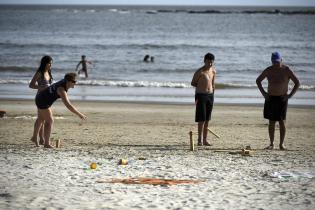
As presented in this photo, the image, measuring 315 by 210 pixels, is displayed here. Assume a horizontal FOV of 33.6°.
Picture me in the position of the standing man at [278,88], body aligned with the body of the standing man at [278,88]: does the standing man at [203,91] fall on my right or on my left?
on my right

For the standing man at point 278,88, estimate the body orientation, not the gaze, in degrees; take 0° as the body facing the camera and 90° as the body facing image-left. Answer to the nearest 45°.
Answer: approximately 0°

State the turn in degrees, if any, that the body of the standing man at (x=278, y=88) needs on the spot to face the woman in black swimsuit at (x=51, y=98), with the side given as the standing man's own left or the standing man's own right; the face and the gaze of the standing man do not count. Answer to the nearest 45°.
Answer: approximately 90° to the standing man's own right

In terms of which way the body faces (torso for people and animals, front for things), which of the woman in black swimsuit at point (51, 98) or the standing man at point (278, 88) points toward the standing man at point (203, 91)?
the woman in black swimsuit

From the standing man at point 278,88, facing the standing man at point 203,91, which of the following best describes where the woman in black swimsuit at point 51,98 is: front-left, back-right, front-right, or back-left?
front-left

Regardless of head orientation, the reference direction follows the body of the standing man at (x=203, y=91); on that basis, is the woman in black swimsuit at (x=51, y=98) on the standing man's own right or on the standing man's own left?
on the standing man's own right

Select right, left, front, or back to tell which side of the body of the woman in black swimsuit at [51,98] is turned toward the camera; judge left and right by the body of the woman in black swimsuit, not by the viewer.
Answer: right

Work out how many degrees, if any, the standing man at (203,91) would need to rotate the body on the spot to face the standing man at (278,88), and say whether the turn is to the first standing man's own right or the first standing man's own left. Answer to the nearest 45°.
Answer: approximately 45° to the first standing man's own left

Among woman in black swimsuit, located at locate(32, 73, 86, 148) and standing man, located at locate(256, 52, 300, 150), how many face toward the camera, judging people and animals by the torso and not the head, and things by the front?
1

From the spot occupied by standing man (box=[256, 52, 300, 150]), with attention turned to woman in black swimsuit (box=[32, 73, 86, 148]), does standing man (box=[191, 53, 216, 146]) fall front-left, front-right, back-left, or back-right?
front-right

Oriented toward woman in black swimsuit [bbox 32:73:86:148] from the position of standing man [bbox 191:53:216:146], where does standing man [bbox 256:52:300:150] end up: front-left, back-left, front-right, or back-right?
back-left

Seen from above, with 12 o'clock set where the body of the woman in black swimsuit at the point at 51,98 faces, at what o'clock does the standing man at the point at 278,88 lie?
The standing man is roughly at 12 o'clock from the woman in black swimsuit.

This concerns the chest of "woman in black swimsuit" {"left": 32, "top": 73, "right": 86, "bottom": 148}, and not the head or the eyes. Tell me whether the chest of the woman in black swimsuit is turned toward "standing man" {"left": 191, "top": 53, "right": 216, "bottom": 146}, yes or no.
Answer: yes
